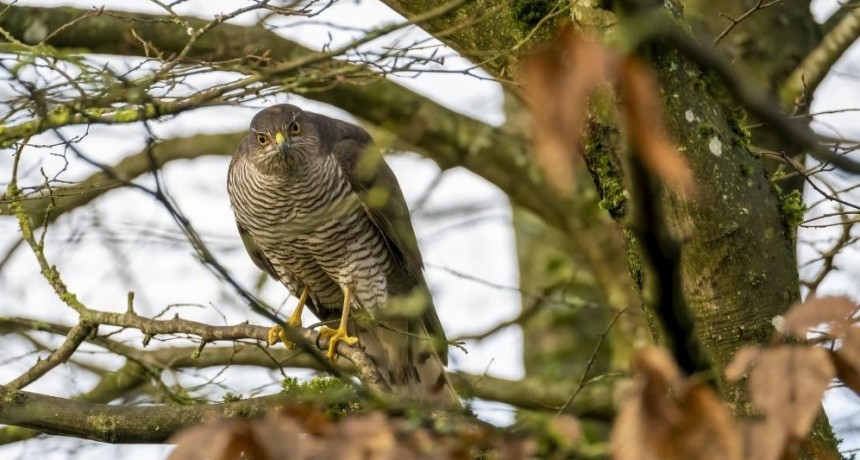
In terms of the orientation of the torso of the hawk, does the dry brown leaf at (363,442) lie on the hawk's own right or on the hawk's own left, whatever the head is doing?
on the hawk's own left

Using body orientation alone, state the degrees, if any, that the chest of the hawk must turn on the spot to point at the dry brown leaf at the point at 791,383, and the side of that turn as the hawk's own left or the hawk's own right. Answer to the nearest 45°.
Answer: approximately 45° to the hawk's own left

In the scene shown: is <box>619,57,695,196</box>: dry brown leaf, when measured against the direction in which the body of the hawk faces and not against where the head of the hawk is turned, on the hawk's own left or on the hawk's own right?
on the hawk's own left

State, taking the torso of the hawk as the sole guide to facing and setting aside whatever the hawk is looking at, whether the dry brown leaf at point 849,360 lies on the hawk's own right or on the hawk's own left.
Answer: on the hawk's own left

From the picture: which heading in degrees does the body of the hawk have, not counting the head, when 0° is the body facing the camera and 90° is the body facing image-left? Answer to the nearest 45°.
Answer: approximately 45°
